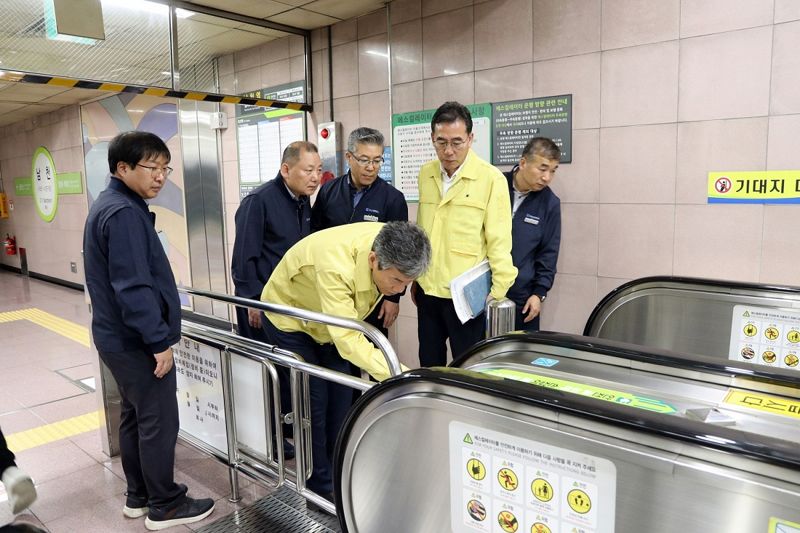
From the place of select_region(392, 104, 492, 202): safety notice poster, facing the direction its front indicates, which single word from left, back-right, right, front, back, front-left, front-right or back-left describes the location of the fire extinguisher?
right

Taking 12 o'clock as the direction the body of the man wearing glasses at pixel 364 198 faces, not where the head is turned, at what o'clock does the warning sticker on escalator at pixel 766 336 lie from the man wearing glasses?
The warning sticker on escalator is roughly at 10 o'clock from the man wearing glasses.

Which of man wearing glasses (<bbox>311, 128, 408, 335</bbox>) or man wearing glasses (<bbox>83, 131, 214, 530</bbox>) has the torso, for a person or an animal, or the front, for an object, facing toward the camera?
man wearing glasses (<bbox>311, 128, 408, 335</bbox>)

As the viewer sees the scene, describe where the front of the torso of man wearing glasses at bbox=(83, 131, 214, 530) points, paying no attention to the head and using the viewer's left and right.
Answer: facing to the right of the viewer

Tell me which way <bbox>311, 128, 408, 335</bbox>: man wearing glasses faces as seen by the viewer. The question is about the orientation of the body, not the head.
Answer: toward the camera

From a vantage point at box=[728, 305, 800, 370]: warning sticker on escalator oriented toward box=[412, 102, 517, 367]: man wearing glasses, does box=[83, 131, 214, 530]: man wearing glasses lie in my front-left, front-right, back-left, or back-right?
front-left

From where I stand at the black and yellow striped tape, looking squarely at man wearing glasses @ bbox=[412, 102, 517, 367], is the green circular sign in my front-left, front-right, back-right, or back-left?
back-left

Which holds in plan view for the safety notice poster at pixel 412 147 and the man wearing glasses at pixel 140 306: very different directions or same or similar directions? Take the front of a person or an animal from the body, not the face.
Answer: very different directions

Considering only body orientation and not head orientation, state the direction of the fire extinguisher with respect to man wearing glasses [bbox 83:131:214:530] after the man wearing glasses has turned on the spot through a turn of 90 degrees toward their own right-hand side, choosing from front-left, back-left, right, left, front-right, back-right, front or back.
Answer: back

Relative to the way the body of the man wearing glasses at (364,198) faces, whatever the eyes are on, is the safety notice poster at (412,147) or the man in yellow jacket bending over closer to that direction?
the man in yellow jacket bending over

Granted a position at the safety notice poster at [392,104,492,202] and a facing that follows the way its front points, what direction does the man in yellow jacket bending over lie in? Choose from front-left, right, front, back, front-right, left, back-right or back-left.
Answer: front-left

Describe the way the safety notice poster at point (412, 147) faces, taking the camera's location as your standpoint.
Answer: facing the viewer and to the left of the viewer

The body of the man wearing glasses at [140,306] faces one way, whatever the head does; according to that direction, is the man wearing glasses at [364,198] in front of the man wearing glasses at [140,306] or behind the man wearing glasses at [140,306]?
in front

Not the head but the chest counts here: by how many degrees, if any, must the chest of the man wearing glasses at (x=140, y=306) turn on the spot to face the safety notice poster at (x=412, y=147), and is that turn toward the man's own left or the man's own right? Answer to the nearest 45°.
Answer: approximately 45° to the man's own left

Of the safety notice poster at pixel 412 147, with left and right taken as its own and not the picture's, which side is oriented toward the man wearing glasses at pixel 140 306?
front
